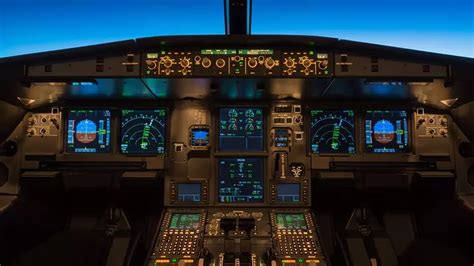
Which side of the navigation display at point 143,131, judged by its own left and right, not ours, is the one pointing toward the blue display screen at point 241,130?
left

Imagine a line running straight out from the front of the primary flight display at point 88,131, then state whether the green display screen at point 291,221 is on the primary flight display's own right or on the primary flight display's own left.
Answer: on the primary flight display's own left

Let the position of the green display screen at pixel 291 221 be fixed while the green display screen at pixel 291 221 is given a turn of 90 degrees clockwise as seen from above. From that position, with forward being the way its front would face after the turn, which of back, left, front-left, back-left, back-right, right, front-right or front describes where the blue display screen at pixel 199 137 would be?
front

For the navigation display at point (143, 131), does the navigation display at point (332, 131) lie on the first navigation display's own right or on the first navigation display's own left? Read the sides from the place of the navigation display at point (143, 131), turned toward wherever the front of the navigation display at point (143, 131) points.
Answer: on the first navigation display's own left

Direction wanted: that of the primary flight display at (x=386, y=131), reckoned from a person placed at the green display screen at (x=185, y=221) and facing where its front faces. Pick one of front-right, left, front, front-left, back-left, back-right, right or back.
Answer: left

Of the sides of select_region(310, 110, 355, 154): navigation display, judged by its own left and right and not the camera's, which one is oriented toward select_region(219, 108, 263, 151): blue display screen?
right

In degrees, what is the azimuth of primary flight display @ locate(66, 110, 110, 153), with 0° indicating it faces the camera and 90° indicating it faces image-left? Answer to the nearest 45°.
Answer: approximately 0°

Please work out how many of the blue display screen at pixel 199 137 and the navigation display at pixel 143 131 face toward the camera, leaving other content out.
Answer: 2

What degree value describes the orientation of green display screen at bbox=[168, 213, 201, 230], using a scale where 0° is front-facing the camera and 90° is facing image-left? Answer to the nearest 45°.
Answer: approximately 0°

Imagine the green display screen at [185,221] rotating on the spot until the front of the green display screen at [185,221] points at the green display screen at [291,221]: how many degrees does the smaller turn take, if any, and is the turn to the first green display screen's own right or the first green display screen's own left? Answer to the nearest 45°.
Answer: approximately 90° to the first green display screen's own left
